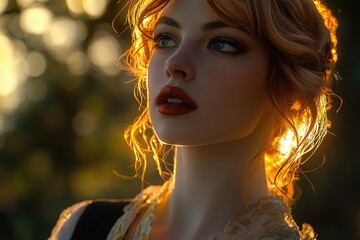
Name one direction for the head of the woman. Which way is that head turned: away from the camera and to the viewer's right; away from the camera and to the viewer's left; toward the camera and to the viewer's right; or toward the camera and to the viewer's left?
toward the camera and to the viewer's left

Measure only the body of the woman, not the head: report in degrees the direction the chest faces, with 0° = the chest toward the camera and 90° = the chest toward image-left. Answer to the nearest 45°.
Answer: approximately 45°
